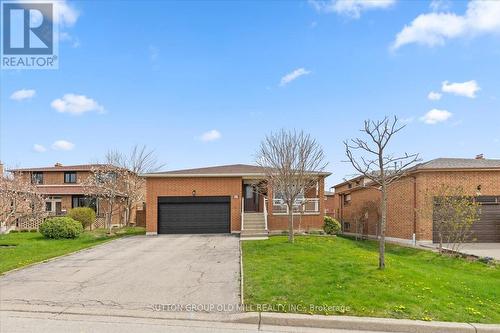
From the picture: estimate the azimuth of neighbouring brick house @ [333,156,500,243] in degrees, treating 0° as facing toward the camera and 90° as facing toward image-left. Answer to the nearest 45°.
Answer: approximately 0°

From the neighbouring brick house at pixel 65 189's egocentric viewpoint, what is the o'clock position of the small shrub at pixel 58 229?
The small shrub is roughly at 12 o'clock from the neighbouring brick house.

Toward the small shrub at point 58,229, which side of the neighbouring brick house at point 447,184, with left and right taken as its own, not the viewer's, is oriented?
right

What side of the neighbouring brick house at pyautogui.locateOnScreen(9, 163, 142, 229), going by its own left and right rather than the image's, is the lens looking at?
front

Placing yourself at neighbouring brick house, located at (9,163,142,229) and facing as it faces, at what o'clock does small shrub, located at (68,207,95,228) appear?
The small shrub is roughly at 12 o'clock from the neighbouring brick house.

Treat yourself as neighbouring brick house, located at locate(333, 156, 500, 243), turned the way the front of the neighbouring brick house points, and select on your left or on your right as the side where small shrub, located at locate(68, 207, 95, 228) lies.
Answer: on your right

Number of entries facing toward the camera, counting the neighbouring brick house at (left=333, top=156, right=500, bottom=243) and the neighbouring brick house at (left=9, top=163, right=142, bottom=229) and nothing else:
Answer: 2
